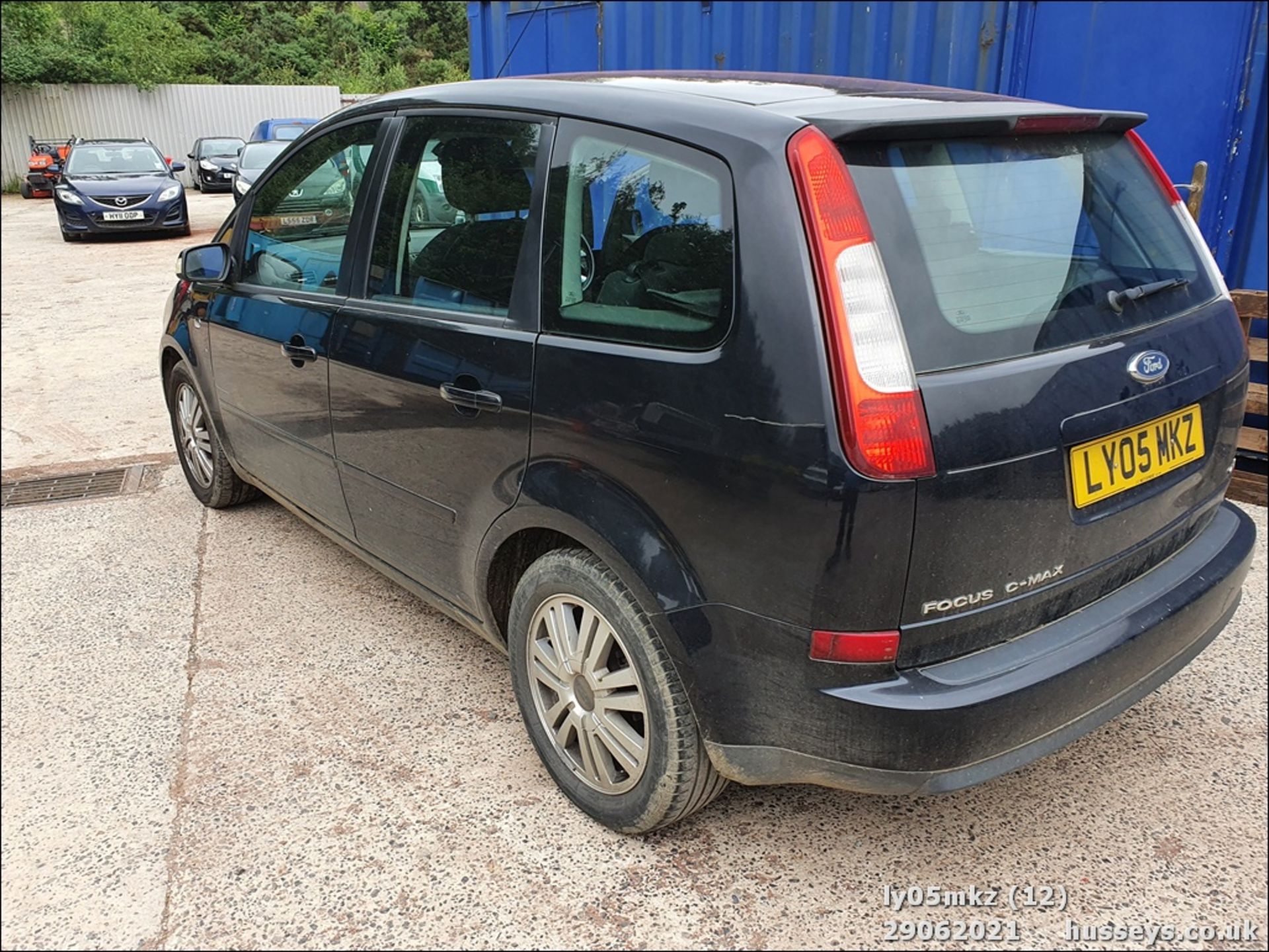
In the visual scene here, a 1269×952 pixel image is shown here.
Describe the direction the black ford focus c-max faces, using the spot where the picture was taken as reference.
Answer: facing away from the viewer and to the left of the viewer

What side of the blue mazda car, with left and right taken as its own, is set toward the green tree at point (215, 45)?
back

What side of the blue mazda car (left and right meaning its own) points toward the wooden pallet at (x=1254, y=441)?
front

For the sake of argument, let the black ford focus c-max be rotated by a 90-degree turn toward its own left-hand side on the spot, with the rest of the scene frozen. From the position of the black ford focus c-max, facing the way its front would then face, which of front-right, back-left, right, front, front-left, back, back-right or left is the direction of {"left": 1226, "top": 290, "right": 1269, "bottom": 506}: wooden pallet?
back

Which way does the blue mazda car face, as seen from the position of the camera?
facing the viewer

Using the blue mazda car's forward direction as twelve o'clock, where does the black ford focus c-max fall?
The black ford focus c-max is roughly at 12 o'clock from the blue mazda car.

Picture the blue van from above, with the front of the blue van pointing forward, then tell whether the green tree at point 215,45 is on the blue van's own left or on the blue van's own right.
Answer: on the blue van's own right

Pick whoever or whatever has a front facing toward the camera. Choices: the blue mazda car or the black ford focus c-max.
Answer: the blue mazda car

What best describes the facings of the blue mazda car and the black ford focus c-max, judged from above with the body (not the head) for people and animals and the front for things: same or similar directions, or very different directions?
very different directions

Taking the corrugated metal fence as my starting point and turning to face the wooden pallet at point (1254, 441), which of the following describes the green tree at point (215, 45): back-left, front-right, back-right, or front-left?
back-left

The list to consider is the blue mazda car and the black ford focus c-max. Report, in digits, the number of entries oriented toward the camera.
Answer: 1

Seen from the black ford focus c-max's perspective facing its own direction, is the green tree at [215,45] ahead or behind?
ahead

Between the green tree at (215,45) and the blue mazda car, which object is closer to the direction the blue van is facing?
the blue mazda car

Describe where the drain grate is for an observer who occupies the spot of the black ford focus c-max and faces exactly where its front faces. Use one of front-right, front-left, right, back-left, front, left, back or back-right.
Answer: front
